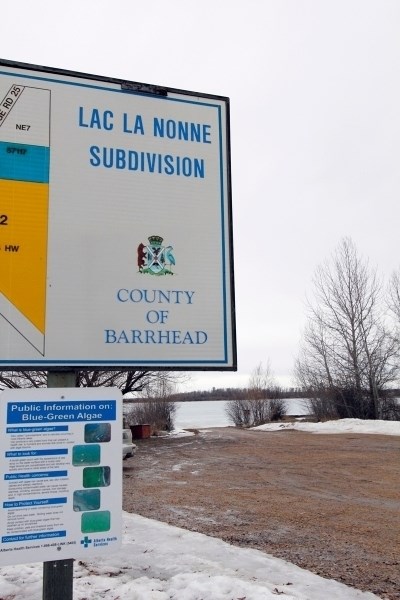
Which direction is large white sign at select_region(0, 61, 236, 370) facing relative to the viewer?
toward the camera
